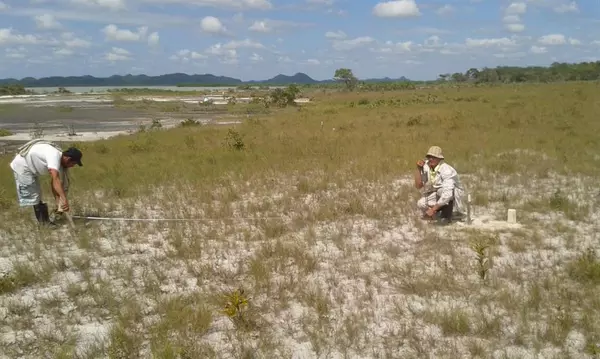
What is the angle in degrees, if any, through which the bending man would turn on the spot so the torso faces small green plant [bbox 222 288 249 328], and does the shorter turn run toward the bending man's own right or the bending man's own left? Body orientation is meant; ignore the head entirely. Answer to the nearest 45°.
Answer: approximately 90° to the bending man's own right

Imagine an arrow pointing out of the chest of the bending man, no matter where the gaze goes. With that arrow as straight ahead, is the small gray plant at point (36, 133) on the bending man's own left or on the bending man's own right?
on the bending man's own left

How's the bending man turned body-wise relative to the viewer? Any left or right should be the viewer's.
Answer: facing to the right of the viewer

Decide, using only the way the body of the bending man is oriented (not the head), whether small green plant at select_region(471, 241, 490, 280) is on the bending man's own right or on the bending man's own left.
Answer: on the bending man's own right

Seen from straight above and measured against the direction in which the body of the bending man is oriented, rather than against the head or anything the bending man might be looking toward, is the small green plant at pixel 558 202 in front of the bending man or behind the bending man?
in front

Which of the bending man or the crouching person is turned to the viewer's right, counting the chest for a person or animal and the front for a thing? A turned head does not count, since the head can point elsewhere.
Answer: the bending man

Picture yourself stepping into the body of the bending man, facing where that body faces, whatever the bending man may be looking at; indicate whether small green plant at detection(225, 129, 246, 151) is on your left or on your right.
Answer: on your left

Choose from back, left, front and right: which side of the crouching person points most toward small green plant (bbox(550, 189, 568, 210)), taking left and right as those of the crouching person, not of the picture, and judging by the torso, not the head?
back

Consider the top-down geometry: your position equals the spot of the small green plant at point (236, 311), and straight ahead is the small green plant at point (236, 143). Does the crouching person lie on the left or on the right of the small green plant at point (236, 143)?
right

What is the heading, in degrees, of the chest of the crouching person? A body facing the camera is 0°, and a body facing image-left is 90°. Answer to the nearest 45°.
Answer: approximately 45°

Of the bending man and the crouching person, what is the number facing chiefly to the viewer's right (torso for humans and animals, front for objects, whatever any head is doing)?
1

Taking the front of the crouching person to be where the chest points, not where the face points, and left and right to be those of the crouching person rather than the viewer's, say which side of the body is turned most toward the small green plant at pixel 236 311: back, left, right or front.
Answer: front

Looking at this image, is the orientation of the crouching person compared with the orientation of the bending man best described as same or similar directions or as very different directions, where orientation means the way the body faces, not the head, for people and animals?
very different directions

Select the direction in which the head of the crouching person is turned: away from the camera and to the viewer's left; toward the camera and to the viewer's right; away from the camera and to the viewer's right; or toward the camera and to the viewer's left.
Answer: toward the camera and to the viewer's left
